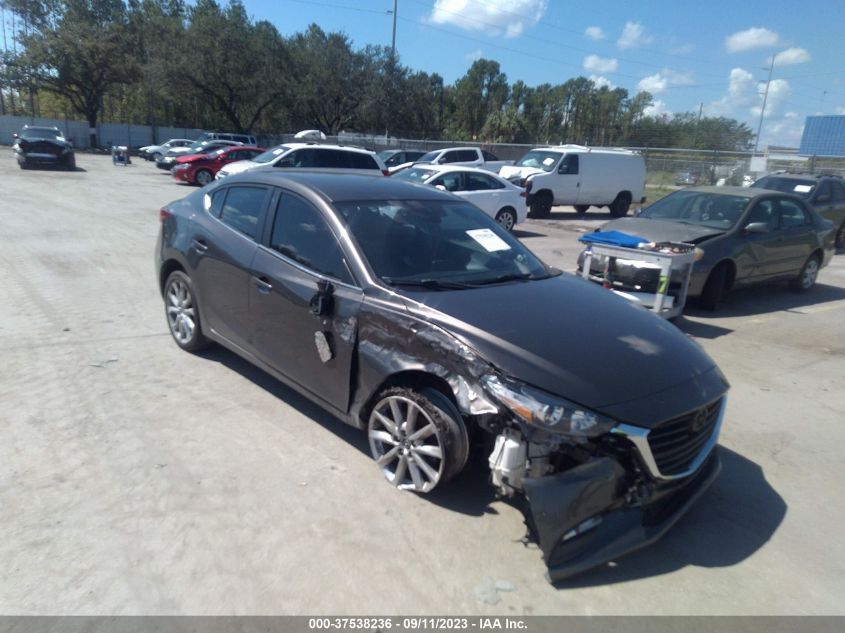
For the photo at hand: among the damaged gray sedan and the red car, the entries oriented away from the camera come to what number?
0

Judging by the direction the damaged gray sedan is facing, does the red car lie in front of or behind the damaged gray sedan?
behind

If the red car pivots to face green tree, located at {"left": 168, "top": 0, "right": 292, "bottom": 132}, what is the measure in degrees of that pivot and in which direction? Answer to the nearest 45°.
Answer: approximately 135° to its right

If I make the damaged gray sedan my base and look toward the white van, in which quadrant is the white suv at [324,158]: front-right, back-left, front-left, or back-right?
front-left

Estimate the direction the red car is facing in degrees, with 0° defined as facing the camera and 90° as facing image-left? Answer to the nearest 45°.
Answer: approximately 45°

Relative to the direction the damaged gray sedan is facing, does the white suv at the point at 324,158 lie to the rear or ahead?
to the rear

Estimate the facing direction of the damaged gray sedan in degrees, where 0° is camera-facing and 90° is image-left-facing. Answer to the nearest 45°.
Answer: approximately 315°

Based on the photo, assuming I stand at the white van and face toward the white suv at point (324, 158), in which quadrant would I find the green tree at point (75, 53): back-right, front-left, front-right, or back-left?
front-right

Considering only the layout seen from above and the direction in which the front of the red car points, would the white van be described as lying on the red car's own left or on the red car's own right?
on the red car's own left

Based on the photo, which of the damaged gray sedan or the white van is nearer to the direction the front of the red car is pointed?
the damaged gray sedan

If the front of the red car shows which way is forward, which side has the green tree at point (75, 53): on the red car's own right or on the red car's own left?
on the red car's own right

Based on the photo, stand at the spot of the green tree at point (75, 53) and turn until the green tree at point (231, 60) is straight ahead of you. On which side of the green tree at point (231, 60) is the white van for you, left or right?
right
